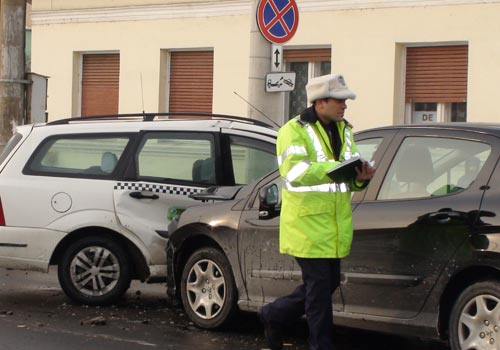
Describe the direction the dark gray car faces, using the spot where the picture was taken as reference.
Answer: facing away from the viewer and to the left of the viewer

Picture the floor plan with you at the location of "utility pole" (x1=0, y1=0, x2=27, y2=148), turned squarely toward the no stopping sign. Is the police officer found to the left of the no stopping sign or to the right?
right

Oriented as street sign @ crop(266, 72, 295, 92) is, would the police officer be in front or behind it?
in front

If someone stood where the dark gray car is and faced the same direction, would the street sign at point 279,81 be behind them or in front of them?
in front

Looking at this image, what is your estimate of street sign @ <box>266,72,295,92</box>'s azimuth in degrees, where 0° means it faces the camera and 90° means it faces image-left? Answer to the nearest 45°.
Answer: approximately 0°

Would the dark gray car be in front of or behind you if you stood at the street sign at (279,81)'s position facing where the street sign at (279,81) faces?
in front

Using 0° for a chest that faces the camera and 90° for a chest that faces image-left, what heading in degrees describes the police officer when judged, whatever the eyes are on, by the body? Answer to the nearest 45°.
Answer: approximately 315°

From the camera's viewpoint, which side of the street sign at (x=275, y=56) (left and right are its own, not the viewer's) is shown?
front

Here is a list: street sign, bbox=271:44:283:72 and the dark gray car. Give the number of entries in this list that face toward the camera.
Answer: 1

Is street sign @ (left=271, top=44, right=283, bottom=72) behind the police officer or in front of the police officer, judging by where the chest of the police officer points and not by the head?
behind
